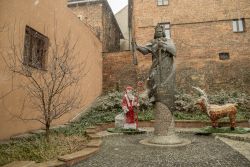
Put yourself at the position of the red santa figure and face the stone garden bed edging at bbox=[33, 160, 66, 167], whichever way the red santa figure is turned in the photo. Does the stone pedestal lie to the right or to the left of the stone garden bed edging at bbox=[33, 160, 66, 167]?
left

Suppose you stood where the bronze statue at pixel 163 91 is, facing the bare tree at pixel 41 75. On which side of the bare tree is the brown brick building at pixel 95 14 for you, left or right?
right

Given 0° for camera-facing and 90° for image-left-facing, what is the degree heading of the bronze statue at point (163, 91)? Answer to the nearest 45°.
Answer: approximately 0°

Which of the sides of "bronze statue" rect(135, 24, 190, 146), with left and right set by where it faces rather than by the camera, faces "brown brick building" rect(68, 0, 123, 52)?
back

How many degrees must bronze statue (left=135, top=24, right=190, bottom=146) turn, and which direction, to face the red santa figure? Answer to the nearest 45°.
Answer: approximately 135° to its right

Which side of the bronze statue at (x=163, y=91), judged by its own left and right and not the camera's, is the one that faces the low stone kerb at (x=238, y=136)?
left

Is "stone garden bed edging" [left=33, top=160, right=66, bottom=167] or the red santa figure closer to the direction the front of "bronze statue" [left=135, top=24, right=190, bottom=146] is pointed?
the stone garden bed edging

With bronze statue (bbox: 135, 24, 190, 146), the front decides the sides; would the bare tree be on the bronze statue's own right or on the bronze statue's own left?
on the bronze statue's own right

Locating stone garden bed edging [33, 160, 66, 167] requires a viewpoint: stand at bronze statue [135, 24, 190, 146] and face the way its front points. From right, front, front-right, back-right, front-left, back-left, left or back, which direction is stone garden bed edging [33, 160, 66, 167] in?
front-right

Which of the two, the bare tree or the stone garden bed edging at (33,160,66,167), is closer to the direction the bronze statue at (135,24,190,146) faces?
the stone garden bed edging
